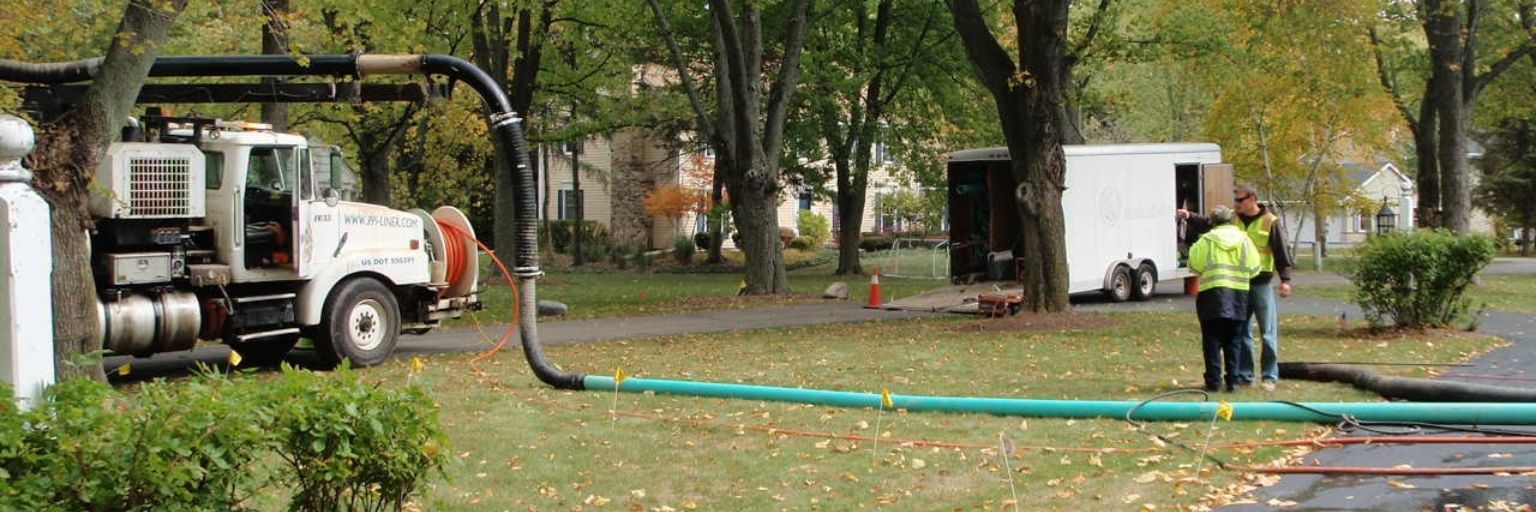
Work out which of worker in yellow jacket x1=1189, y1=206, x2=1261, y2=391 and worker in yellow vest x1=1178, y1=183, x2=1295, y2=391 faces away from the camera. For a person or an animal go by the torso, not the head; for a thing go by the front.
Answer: worker in yellow jacket x1=1189, y1=206, x2=1261, y2=391

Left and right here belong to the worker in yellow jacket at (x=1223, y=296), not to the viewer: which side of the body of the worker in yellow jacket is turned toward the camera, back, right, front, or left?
back

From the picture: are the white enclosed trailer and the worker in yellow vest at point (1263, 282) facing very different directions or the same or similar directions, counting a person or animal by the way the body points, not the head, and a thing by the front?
very different directions

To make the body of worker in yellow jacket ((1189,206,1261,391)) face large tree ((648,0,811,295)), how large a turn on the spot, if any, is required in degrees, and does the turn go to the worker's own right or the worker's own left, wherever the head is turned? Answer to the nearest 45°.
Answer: approximately 45° to the worker's own left

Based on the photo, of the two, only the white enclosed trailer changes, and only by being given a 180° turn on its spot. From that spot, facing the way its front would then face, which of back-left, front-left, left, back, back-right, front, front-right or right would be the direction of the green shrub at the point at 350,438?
front-left

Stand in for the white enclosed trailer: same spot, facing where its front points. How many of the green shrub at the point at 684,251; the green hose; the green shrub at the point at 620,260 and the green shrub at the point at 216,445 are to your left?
2

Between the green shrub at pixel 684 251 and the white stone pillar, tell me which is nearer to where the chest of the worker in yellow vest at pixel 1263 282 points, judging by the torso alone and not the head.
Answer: the white stone pillar

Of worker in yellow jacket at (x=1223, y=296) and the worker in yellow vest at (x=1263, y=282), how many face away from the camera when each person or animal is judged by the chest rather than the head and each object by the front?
1
